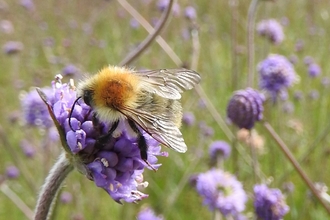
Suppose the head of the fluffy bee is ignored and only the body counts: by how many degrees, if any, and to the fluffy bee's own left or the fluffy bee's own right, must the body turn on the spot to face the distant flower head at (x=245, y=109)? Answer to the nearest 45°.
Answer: approximately 135° to the fluffy bee's own right

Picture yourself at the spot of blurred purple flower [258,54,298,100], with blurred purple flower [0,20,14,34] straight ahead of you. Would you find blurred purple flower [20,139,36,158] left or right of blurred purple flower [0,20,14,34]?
left

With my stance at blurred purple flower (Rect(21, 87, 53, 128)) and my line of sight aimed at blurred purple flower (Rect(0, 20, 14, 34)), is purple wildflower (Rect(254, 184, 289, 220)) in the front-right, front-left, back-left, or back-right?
back-right

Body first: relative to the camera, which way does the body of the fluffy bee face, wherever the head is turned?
to the viewer's left

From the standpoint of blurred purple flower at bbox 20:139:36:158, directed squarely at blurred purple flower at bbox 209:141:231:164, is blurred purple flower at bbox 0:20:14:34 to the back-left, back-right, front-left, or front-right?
back-left

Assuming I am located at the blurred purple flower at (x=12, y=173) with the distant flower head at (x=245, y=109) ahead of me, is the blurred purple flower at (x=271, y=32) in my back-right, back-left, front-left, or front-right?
front-left

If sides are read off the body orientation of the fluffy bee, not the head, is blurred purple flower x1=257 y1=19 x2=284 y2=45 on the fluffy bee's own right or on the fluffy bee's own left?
on the fluffy bee's own right

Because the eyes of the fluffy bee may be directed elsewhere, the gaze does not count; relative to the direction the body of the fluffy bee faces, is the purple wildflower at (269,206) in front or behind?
behind

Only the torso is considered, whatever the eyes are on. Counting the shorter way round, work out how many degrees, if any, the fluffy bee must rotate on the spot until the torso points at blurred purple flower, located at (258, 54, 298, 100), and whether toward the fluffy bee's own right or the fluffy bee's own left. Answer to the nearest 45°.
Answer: approximately 135° to the fluffy bee's own right

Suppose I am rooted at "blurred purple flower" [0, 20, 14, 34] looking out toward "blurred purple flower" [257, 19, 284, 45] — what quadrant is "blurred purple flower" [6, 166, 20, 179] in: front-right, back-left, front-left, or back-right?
front-right
